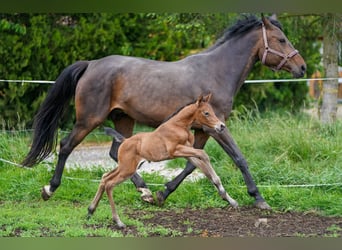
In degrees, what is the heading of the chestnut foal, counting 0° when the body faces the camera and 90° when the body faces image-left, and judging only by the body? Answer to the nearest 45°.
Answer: approximately 270°

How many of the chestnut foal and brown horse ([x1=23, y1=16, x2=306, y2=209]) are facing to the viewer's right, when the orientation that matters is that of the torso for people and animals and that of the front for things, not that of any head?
2

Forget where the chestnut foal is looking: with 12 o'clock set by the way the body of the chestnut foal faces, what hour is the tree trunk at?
The tree trunk is roughly at 10 o'clock from the chestnut foal.

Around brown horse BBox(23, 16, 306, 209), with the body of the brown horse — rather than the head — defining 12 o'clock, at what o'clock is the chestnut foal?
The chestnut foal is roughly at 3 o'clock from the brown horse.

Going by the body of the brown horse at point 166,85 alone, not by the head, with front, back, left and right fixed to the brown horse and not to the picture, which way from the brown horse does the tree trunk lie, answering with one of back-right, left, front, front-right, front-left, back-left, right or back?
front-left

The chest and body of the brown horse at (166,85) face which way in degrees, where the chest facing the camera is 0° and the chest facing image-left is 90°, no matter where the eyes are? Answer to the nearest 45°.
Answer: approximately 270°

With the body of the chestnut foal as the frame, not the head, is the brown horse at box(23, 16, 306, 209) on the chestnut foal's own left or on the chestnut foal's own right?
on the chestnut foal's own left

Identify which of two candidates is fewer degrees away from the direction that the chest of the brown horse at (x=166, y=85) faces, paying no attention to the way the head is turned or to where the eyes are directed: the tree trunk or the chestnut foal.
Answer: the tree trunk
